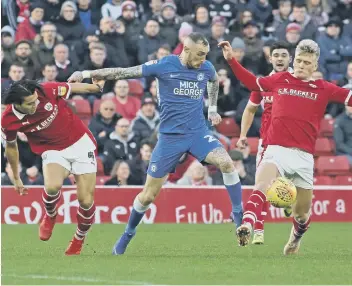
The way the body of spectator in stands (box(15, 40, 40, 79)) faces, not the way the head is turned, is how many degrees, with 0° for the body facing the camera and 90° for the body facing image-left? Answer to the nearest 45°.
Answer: approximately 0°

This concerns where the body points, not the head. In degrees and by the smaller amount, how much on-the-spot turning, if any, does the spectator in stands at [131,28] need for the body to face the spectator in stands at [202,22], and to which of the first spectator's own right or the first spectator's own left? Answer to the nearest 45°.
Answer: approximately 90° to the first spectator's own left

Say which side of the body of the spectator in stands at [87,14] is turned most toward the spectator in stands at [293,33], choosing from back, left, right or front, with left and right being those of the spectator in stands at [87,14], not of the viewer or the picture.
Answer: left

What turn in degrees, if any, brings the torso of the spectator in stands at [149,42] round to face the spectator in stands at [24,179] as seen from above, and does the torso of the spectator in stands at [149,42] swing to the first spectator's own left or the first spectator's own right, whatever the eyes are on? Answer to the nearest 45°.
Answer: approximately 45° to the first spectator's own right
